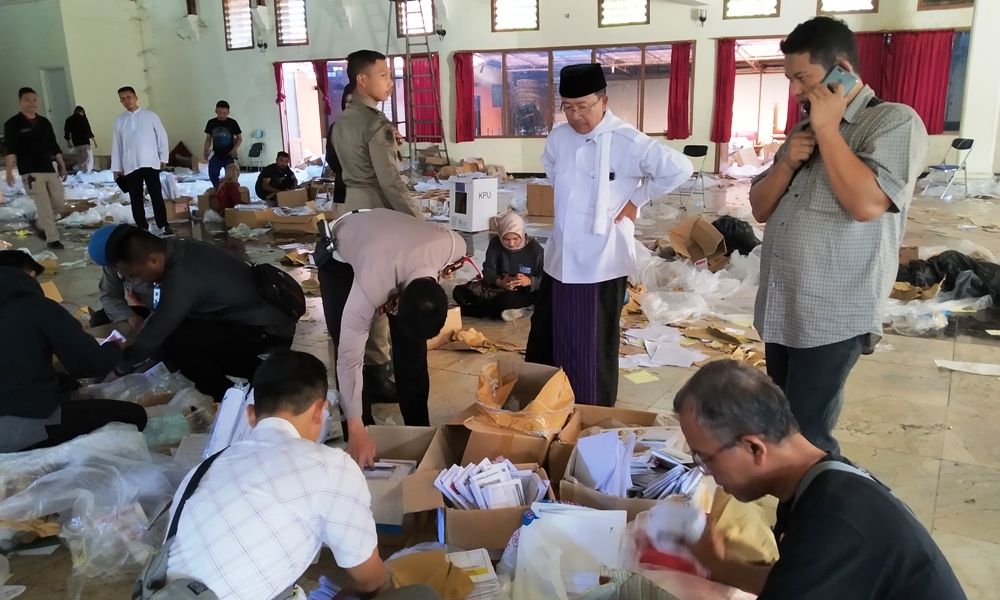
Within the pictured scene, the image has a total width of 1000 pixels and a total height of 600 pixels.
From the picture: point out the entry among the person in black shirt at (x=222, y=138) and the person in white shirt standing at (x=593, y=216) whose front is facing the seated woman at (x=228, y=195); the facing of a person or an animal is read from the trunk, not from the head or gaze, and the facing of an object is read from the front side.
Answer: the person in black shirt

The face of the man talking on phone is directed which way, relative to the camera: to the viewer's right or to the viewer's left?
to the viewer's left

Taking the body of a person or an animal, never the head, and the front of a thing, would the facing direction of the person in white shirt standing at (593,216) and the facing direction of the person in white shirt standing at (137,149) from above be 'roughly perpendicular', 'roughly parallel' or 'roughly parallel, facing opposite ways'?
roughly perpendicular

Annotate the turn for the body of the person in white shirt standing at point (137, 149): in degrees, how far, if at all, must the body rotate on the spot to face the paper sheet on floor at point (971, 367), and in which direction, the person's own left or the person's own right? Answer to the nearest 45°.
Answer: approximately 45° to the person's own left

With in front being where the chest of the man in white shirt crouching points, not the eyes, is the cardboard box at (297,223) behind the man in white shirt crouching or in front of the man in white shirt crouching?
in front

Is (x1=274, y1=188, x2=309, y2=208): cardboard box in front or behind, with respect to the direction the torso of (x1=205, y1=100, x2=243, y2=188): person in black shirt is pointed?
in front

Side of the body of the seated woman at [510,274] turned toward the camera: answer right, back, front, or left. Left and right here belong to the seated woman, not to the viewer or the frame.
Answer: front

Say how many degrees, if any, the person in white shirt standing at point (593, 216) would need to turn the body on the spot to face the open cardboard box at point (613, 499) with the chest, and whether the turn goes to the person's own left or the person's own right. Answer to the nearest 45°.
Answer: approximately 45° to the person's own left

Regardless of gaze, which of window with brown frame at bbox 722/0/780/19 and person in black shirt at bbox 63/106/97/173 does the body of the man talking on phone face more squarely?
the person in black shirt

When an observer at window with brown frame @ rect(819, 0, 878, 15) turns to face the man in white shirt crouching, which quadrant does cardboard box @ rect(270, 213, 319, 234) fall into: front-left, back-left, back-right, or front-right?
front-right

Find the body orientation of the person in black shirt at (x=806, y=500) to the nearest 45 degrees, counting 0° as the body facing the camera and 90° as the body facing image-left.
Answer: approximately 90°

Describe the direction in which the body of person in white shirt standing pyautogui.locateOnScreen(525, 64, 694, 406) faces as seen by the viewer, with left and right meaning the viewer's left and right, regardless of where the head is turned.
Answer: facing the viewer and to the left of the viewer

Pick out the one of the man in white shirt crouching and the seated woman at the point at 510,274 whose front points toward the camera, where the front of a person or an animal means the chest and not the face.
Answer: the seated woman

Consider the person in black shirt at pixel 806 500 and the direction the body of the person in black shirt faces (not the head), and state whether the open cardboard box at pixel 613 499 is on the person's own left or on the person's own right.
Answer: on the person's own right

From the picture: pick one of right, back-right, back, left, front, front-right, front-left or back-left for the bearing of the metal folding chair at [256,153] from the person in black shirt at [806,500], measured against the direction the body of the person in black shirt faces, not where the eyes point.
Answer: front-right
